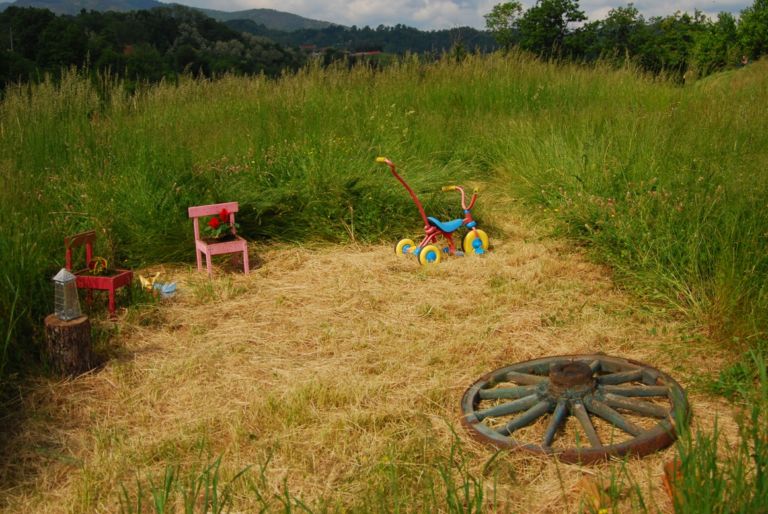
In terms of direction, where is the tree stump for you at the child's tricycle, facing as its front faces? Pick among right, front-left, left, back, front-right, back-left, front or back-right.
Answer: back

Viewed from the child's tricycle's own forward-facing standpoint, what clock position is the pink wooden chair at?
The pink wooden chair is roughly at 7 o'clock from the child's tricycle.

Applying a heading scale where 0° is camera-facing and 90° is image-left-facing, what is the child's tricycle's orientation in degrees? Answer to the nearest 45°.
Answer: approximately 225°

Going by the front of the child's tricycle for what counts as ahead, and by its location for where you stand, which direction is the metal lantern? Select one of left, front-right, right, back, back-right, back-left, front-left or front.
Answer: back

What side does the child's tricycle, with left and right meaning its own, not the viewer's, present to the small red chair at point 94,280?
back
